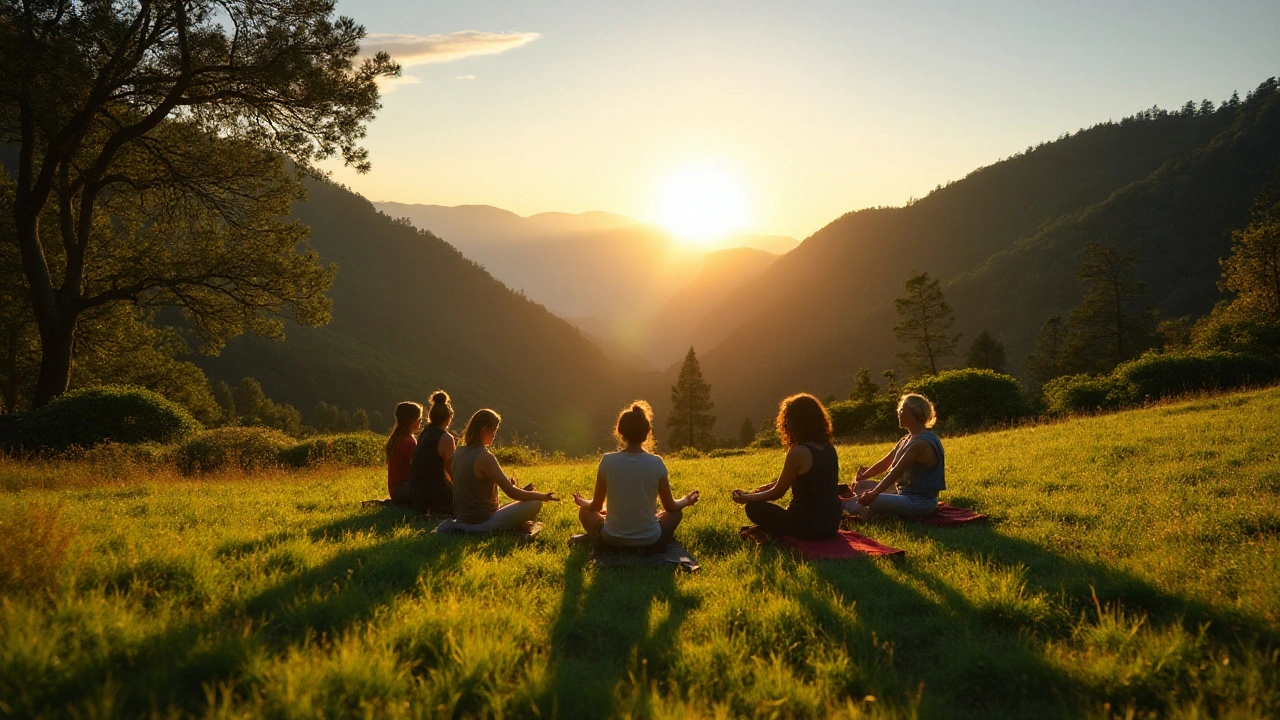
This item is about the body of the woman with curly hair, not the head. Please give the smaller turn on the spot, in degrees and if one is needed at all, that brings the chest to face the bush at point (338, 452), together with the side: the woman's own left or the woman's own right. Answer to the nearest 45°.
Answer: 0° — they already face it

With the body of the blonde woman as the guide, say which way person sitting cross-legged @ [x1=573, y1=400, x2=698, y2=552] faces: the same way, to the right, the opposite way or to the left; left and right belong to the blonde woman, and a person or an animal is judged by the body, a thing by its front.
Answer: to the right

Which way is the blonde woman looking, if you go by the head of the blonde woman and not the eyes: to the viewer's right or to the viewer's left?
to the viewer's left

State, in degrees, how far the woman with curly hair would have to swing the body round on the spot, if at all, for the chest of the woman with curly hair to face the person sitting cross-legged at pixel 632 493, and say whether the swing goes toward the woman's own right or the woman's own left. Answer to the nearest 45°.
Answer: approximately 90° to the woman's own left

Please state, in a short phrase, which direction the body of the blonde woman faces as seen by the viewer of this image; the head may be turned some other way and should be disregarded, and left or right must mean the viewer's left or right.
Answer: facing to the left of the viewer

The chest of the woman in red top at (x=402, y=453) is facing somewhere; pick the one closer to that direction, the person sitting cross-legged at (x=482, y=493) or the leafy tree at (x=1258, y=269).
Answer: the leafy tree

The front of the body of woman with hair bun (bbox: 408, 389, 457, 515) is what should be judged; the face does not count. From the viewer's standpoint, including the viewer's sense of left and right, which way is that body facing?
facing away from the viewer and to the right of the viewer

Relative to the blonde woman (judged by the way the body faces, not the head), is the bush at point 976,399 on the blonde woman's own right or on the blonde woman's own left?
on the blonde woman's own right

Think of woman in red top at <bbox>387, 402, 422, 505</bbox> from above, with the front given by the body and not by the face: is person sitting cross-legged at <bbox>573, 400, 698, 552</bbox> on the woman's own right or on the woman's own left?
on the woman's own right

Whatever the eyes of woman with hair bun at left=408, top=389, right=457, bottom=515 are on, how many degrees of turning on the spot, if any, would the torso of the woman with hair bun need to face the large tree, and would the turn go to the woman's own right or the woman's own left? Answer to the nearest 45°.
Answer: approximately 90° to the woman's own left

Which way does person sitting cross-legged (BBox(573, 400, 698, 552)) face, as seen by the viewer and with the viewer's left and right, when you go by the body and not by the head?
facing away from the viewer

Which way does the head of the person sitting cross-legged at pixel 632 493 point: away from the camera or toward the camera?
away from the camera

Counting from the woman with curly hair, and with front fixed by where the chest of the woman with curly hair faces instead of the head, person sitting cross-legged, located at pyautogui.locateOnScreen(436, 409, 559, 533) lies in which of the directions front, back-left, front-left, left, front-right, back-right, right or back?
front-left
